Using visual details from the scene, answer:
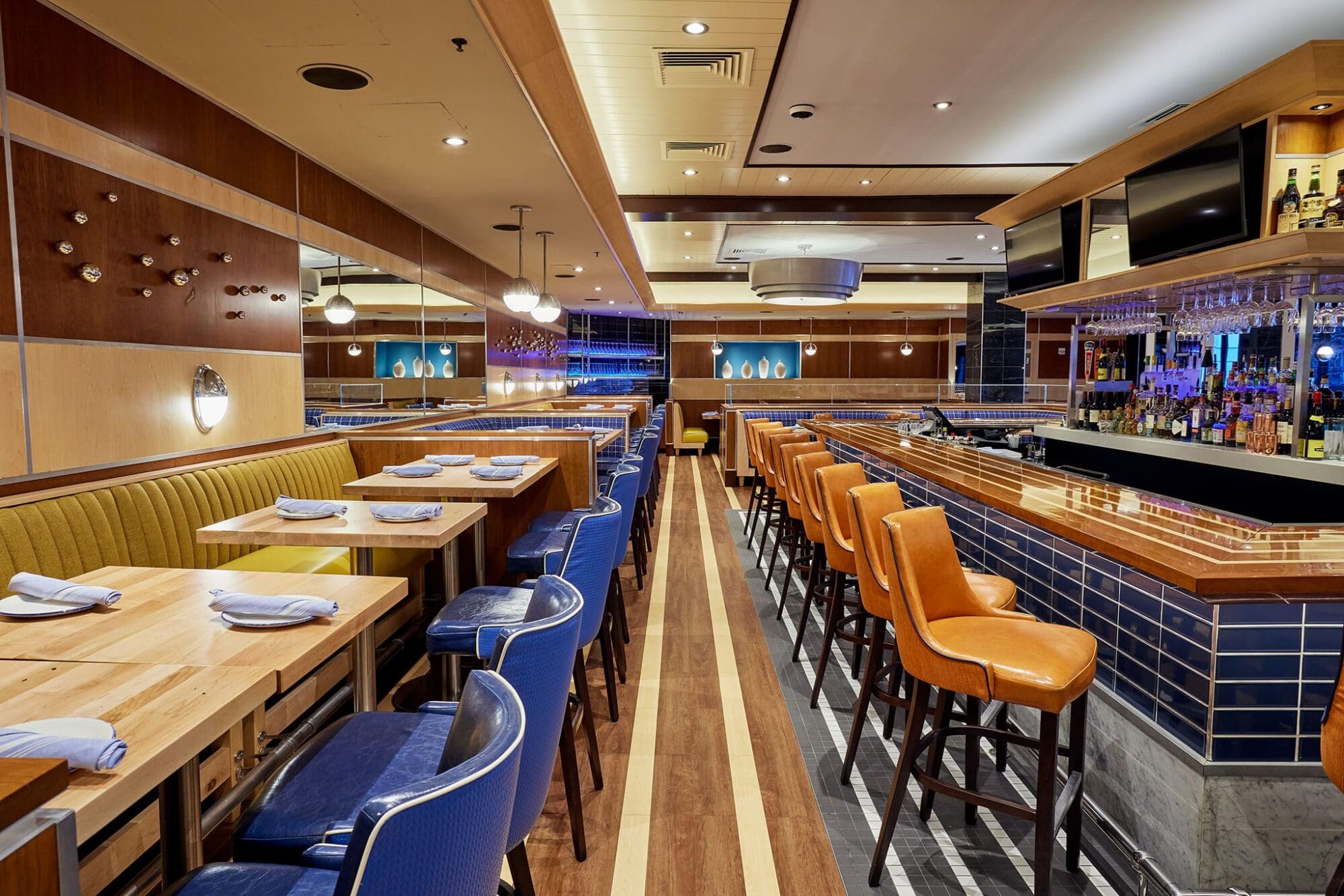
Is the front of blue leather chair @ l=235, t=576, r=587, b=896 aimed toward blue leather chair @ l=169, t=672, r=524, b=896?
no

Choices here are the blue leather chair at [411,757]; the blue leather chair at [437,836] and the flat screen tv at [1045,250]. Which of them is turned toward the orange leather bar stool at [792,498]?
the flat screen tv

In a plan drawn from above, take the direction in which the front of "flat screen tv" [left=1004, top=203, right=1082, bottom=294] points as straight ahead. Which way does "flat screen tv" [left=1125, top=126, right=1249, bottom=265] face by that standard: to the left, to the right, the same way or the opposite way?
the same way

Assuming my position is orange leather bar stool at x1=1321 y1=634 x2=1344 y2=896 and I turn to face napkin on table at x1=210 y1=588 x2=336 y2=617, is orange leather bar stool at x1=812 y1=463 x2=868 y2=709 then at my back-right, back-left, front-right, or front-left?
front-right

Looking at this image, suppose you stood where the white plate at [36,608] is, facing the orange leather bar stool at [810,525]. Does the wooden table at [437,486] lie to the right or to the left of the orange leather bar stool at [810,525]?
left

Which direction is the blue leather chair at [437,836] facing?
to the viewer's left

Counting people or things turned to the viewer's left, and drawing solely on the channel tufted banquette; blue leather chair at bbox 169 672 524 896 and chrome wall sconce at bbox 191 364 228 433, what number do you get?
1

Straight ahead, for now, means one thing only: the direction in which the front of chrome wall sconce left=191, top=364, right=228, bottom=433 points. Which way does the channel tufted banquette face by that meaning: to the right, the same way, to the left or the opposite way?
the same way

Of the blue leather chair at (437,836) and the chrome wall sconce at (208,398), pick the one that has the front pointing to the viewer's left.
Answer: the blue leather chair

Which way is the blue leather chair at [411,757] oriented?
to the viewer's left

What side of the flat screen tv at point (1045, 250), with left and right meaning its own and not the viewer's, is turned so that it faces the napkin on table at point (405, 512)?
front

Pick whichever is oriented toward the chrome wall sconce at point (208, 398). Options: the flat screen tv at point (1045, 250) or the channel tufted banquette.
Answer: the flat screen tv

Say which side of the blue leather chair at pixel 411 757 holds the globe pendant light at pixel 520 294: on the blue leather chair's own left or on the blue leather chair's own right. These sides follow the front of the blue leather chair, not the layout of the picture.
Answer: on the blue leather chair's own right

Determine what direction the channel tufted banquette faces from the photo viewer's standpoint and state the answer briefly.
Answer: facing the viewer and to the right of the viewer
